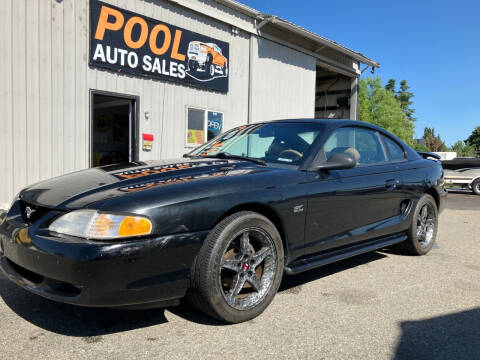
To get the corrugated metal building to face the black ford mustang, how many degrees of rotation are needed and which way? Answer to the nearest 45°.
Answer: approximately 45° to its right

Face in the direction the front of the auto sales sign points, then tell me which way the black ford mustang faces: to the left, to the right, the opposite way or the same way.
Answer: to the right

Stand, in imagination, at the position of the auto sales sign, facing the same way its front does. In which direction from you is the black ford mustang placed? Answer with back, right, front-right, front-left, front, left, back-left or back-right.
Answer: front-right

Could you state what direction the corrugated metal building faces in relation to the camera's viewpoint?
facing the viewer and to the right of the viewer

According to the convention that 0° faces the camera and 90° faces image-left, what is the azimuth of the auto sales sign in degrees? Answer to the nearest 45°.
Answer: approximately 315°

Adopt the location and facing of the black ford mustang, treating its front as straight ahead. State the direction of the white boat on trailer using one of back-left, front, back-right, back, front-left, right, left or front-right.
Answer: back

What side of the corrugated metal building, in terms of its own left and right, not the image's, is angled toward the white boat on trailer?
left

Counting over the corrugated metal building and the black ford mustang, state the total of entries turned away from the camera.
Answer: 0

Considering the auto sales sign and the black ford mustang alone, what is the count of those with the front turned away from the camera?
0

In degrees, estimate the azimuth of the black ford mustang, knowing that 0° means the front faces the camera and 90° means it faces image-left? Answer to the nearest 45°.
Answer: approximately 45°

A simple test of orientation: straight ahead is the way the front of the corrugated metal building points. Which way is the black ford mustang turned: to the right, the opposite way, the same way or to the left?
to the right

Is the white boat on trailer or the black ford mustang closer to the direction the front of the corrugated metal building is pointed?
the black ford mustang
